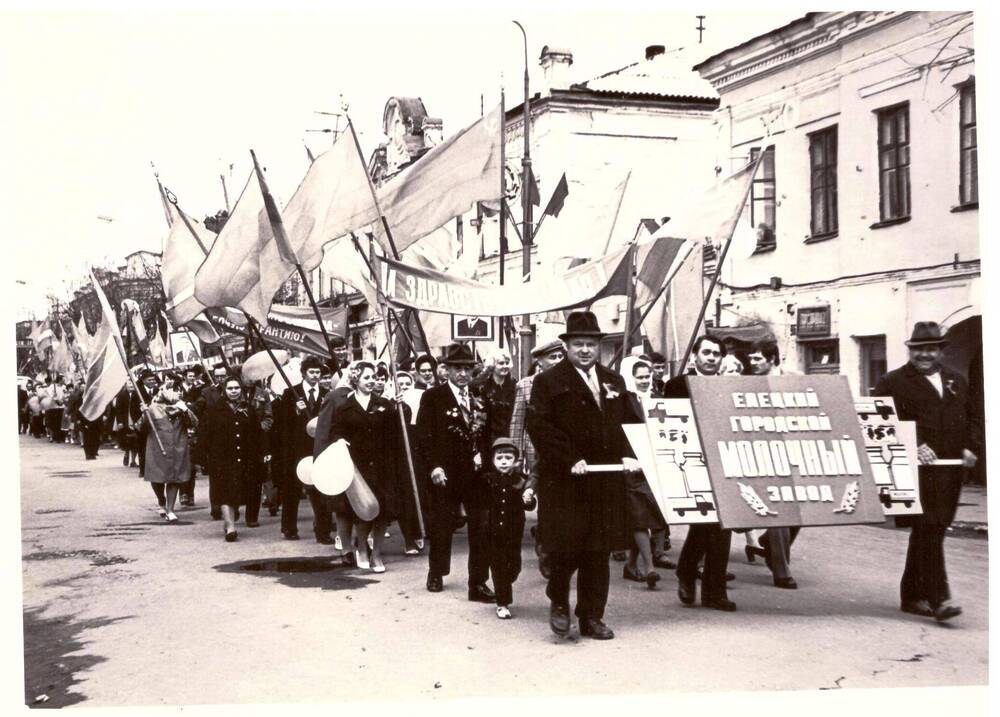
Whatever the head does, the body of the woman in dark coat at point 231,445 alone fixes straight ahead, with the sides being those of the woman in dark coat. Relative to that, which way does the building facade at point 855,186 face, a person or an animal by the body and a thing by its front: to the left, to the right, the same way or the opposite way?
to the right

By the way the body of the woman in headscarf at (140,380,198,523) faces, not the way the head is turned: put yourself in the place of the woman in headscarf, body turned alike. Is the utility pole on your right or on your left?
on your left

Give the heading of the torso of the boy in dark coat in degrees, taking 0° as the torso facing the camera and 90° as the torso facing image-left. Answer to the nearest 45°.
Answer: approximately 0°

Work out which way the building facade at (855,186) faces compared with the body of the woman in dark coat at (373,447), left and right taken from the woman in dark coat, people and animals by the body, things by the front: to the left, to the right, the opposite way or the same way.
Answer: to the right

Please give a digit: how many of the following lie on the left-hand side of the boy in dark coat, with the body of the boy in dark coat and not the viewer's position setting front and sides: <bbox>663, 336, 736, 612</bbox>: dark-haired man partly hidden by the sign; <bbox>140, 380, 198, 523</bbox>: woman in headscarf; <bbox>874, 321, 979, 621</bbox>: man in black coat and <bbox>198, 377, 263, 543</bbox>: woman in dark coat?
2

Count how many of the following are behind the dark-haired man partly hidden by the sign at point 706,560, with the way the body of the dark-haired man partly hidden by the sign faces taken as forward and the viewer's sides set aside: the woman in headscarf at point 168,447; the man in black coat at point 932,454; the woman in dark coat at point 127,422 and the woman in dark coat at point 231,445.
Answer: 3

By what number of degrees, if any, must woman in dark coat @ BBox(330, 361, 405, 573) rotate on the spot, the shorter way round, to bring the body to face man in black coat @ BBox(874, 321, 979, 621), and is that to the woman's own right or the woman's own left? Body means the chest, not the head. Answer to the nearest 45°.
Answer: approximately 45° to the woman's own left
